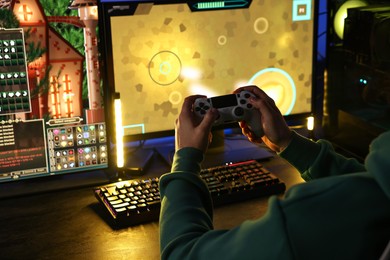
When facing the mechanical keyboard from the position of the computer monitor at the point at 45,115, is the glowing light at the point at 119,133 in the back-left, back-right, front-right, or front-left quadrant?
front-left

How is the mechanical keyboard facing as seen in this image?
toward the camera

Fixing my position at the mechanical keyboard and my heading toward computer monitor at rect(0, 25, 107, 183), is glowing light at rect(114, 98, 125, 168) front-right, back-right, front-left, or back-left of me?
front-right

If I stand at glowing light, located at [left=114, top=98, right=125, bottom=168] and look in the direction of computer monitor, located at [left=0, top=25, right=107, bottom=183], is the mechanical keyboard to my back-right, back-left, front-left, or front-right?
back-left
